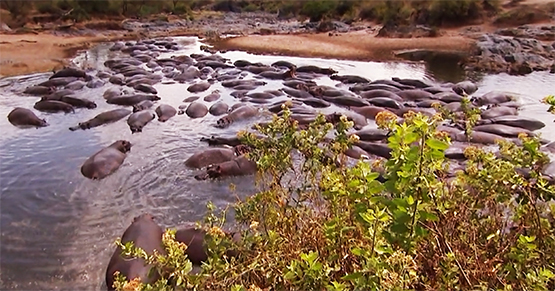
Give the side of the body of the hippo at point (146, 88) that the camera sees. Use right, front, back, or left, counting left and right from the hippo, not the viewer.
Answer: right

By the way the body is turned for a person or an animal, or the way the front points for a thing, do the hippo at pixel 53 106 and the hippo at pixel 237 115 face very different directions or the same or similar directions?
very different directions

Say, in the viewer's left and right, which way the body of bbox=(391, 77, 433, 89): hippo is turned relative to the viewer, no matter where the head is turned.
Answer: facing to the left of the viewer
